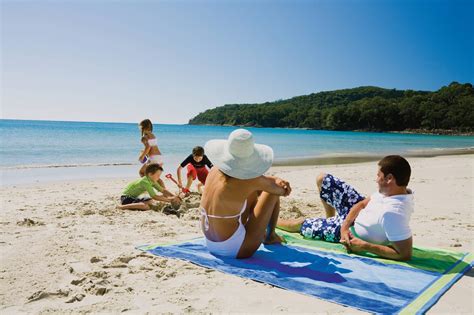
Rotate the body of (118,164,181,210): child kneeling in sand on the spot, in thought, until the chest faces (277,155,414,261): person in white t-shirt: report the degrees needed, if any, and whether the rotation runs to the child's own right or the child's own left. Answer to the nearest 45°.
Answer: approximately 45° to the child's own right

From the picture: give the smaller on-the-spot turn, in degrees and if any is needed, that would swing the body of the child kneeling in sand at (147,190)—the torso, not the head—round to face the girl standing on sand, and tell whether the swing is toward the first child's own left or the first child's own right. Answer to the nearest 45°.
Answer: approximately 90° to the first child's own left

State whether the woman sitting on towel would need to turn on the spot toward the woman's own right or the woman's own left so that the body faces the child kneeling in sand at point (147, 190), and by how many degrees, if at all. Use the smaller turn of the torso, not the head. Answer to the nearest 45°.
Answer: approximately 90° to the woman's own left

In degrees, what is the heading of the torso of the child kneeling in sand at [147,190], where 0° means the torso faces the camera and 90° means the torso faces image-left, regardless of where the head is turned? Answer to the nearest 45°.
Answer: approximately 270°

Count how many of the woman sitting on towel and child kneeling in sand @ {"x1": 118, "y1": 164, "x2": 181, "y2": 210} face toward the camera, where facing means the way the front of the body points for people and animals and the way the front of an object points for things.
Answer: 0
